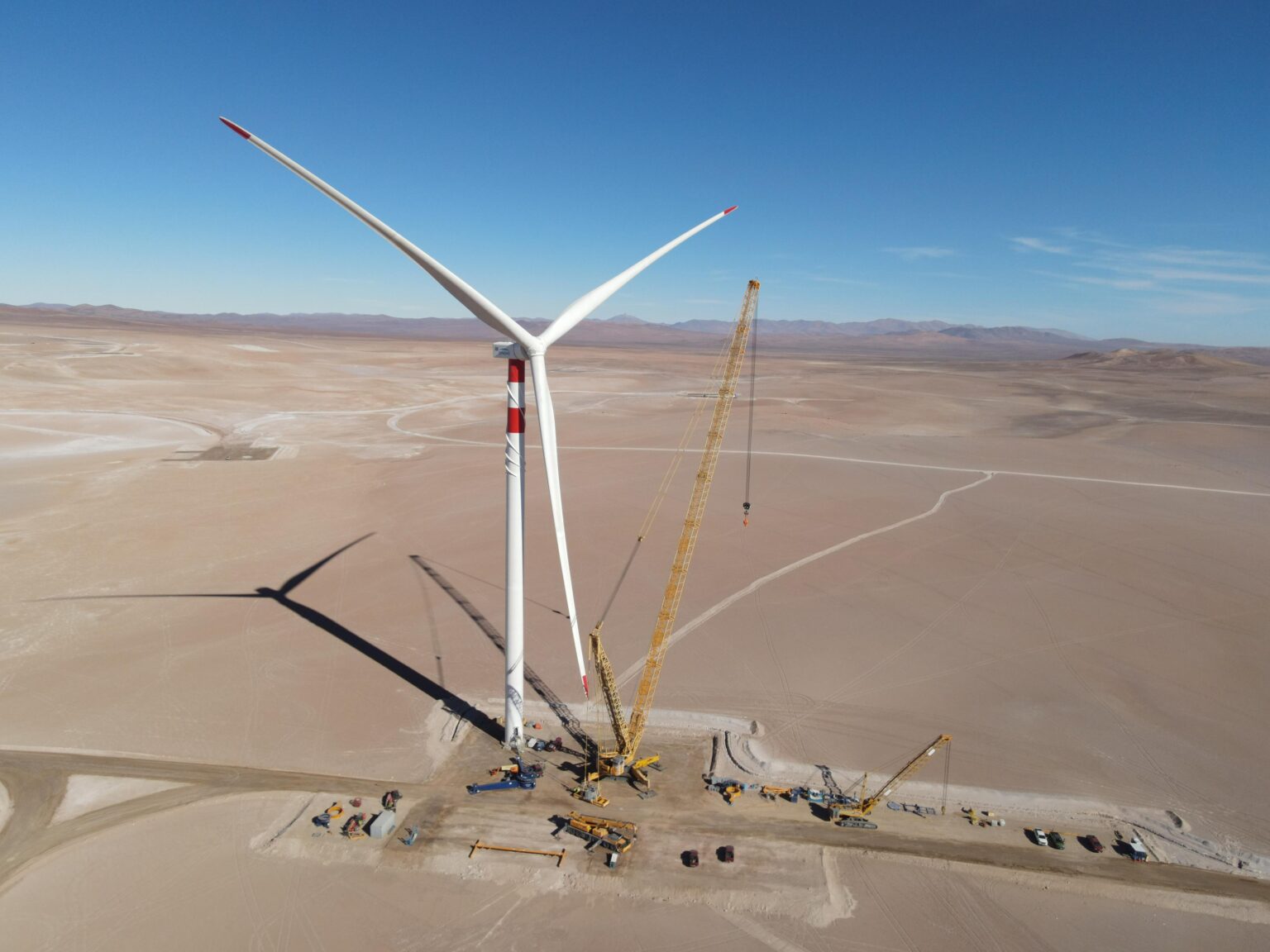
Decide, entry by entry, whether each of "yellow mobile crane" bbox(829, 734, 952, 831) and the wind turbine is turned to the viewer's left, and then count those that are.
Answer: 0

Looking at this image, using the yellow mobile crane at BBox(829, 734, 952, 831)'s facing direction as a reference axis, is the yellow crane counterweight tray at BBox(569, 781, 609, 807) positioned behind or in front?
behind

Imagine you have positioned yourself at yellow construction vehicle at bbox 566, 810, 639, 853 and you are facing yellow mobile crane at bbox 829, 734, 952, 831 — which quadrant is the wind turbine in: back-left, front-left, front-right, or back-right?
back-left

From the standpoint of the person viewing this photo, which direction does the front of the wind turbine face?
facing the viewer and to the right of the viewer

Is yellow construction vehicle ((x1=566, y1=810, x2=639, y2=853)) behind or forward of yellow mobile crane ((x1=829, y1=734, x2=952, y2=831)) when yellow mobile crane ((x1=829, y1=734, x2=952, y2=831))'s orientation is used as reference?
behind

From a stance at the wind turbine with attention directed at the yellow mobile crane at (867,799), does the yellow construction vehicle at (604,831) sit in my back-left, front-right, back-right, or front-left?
front-right

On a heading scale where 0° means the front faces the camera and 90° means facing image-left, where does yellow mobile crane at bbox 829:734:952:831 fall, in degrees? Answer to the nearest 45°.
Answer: approximately 270°
